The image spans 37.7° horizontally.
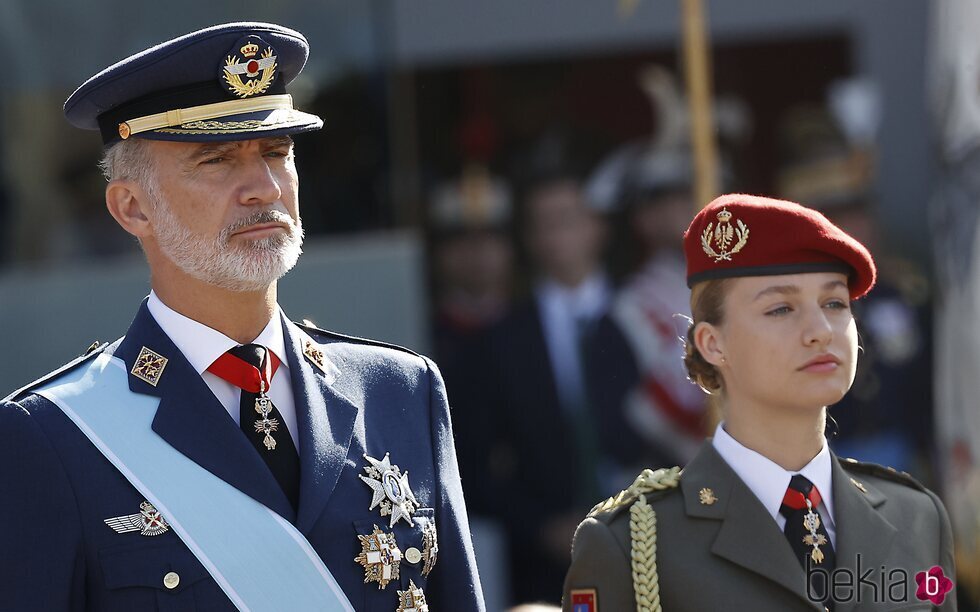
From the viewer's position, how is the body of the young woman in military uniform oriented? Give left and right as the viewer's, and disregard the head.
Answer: facing the viewer and to the right of the viewer

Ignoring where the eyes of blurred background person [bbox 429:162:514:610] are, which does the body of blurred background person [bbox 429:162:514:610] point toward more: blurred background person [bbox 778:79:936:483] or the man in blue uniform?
the man in blue uniform

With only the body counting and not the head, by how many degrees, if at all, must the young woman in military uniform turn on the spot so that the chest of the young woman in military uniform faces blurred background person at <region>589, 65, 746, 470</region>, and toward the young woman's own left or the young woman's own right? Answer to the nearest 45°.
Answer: approximately 135° to the young woman's own left

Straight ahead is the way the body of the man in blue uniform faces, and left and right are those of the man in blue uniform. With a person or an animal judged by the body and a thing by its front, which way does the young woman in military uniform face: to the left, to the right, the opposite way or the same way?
the same way

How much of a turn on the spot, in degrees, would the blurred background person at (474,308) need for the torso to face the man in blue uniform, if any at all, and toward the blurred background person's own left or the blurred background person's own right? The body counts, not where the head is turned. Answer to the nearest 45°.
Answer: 0° — they already face them

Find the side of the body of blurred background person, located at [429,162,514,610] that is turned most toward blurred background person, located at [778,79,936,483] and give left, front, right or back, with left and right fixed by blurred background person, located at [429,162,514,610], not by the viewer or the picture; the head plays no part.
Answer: left

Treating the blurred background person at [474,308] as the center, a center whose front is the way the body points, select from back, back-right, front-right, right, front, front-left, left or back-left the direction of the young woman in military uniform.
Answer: front

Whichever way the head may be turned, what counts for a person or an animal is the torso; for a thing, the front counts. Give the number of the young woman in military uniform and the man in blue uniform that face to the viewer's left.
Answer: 0

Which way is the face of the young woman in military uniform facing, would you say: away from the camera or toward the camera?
toward the camera

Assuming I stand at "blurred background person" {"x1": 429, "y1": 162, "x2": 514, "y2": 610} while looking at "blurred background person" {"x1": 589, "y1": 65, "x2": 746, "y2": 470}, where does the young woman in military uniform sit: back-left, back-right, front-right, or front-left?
front-right

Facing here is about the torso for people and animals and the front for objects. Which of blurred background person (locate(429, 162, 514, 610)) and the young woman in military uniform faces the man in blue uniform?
the blurred background person

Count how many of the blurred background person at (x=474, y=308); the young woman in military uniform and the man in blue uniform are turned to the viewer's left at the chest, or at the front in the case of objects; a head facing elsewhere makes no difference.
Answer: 0

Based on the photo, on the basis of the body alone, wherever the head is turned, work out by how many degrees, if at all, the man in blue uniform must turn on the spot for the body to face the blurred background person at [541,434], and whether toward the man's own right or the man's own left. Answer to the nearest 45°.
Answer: approximately 135° to the man's own left

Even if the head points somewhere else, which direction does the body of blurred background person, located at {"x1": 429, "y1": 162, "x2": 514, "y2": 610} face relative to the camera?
toward the camera

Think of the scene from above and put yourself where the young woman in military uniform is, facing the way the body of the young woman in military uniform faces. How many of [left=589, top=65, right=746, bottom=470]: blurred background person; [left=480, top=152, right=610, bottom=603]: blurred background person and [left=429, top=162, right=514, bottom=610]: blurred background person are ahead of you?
0

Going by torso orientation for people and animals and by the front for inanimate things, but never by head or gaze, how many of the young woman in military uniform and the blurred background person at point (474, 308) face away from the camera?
0

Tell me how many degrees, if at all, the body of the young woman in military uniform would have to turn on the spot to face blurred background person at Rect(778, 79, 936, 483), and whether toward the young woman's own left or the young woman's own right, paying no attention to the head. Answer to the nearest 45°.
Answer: approximately 135° to the young woman's own left
